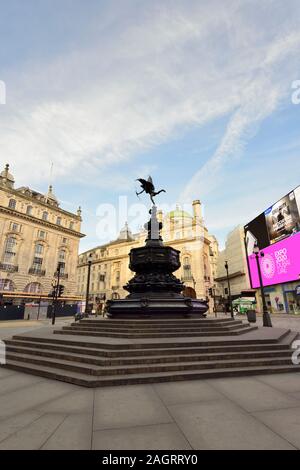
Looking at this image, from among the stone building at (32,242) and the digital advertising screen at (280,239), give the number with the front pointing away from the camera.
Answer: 0

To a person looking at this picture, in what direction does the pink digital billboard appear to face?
facing the viewer and to the left of the viewer

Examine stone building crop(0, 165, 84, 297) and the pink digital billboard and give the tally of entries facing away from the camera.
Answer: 0

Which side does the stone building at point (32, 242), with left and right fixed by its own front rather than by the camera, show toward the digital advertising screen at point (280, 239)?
front

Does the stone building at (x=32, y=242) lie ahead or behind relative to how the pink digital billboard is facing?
ahead

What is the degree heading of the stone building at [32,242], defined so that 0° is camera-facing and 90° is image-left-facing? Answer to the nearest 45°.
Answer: approximately 315°

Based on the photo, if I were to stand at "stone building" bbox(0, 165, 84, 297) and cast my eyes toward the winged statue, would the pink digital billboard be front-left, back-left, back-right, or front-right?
front-left
